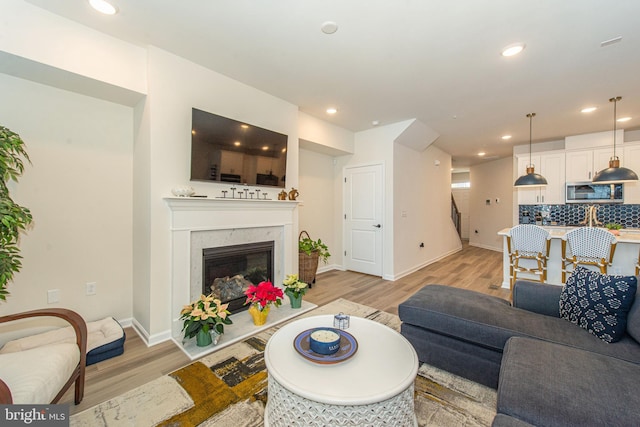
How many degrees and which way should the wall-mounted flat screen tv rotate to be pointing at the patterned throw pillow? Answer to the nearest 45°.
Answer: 0° — it already faces it

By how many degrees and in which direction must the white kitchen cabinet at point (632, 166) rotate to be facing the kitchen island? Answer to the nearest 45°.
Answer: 0° — it already faces it

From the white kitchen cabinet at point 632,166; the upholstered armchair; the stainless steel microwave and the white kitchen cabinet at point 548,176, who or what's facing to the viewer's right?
the upholstered armchair

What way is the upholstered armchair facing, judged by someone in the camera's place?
facing to the right of the viewer

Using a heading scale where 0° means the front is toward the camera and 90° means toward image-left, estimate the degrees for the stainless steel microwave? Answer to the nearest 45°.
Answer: approximately 0°

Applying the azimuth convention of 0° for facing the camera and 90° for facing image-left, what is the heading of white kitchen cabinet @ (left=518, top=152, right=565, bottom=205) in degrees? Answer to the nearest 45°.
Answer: approximately 0°

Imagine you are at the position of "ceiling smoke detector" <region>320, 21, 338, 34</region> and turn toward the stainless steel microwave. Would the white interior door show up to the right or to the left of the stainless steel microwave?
left

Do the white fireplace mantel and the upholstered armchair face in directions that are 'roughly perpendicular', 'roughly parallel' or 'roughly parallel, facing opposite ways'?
roughly perpendicular

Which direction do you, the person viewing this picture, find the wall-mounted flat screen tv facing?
facing the viewer and to the right of the viewer

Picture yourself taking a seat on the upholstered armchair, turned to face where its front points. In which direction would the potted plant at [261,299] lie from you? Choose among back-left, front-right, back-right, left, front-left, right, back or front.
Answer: front

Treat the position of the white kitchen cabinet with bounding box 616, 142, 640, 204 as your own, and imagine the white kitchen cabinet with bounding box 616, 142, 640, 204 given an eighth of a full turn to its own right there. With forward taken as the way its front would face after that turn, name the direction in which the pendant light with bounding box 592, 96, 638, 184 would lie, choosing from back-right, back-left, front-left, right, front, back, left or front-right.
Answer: front-left

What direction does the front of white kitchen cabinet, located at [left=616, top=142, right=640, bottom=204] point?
toward the camera

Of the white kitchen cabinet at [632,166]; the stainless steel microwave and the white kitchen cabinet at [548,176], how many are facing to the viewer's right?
0

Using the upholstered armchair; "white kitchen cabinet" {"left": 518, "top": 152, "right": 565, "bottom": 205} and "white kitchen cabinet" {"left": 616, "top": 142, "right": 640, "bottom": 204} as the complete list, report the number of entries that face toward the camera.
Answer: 2

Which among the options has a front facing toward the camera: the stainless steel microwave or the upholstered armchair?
the stainless steel microwave

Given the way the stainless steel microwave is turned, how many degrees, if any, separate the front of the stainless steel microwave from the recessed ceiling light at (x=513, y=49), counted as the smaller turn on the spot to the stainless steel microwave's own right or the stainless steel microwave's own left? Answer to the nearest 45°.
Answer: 0° — it already faces it

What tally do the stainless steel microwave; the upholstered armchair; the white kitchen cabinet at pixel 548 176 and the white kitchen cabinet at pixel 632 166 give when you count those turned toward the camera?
3

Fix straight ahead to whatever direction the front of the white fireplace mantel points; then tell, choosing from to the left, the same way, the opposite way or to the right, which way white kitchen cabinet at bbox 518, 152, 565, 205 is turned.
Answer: to the right
